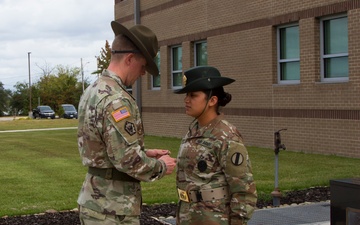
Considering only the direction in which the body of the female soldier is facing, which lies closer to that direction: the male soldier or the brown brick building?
the male soldier

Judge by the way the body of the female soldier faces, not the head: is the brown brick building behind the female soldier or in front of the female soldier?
behind

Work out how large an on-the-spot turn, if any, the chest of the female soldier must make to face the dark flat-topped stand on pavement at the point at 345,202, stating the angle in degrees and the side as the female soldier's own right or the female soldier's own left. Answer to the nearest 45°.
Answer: approximately 180°

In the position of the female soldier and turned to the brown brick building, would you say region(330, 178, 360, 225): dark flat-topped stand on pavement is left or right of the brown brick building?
right

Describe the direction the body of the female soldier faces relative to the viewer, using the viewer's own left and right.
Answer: facing the viewer and to the left of the viewer

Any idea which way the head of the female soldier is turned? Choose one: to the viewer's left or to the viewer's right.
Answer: to the viewer's left

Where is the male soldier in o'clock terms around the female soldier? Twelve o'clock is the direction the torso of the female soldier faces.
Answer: The male soldier is roughly at 1 o'clock from the female soldier.

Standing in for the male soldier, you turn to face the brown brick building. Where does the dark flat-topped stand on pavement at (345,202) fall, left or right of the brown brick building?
right

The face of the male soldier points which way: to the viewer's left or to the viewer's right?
to the viewer's right
